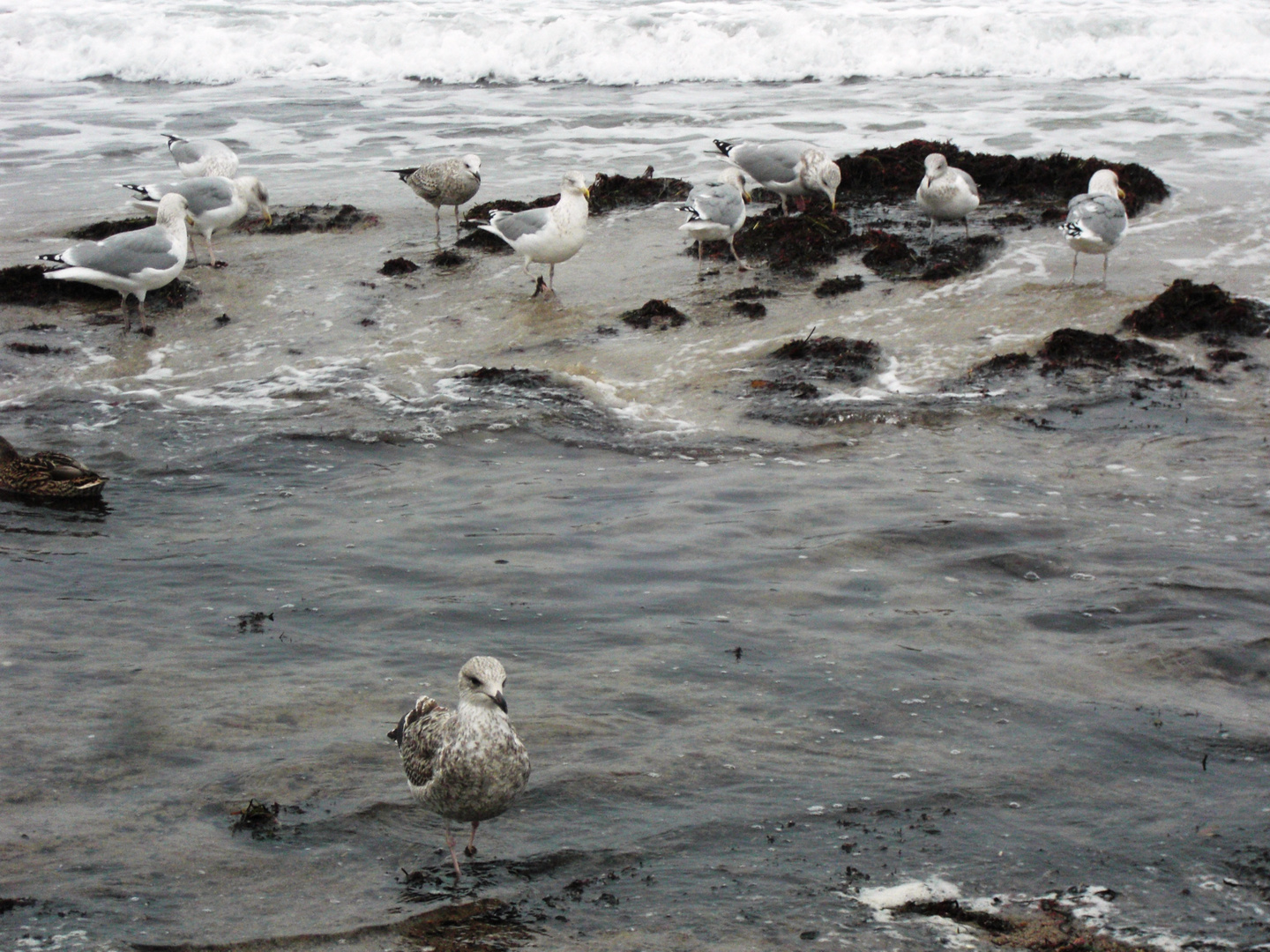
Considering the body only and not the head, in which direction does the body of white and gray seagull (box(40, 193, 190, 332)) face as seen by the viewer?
to the viewer's right

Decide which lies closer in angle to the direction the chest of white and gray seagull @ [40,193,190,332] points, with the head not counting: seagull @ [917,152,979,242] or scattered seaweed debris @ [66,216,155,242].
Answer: the seagull

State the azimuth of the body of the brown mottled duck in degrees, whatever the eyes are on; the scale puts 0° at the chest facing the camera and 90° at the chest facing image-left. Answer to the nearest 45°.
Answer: approximately 90°

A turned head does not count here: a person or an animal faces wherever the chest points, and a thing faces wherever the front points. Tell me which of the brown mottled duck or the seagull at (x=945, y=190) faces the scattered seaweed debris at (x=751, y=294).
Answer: the seagull

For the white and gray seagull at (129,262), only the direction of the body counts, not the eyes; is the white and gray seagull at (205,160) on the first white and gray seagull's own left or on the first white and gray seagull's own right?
on the first white and gray seagull's own left

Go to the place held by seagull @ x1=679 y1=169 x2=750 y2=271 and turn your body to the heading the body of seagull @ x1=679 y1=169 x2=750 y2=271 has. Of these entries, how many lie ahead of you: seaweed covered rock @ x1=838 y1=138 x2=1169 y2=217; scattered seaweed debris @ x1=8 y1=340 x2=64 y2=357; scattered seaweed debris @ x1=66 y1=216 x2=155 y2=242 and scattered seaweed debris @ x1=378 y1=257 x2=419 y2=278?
1

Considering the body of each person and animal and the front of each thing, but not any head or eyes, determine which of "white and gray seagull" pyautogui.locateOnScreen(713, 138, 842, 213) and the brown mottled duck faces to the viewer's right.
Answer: the white and gray seagull

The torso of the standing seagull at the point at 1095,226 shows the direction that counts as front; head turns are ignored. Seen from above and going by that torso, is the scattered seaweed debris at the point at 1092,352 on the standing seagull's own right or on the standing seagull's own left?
on the standing seagull's own right

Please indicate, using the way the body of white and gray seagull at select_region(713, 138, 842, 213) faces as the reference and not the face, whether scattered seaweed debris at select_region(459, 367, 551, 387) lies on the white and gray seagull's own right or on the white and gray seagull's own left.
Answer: on the white and gray seagull's own right

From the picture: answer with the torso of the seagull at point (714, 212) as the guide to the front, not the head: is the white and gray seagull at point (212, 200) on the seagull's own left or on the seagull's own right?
on the seagull's own left

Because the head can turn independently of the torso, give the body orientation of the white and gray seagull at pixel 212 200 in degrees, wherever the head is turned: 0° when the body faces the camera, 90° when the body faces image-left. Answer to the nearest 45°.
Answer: approximately 270°

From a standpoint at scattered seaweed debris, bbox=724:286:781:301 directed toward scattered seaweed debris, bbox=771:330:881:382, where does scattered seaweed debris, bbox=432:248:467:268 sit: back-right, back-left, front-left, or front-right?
back-right
